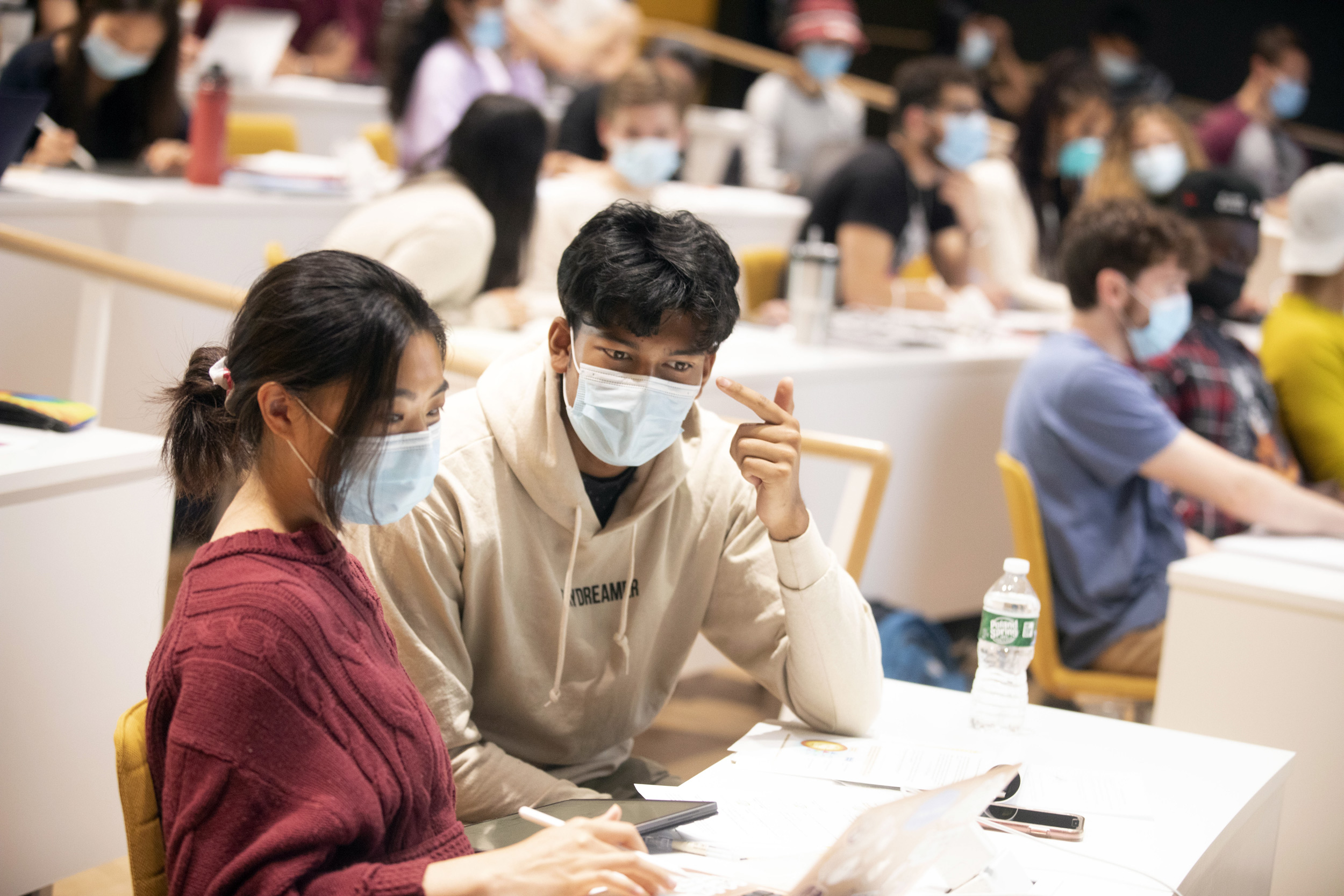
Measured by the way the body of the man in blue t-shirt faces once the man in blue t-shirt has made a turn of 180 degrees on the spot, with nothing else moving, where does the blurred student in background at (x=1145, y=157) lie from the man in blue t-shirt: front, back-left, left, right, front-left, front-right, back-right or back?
right

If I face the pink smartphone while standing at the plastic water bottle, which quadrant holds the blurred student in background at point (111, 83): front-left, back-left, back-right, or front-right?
back-right

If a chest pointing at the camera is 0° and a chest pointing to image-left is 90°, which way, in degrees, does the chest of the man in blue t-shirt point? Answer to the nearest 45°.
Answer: approximately 270°

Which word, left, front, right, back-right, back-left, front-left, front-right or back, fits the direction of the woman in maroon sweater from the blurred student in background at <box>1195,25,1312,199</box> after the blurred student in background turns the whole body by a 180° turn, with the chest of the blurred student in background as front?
back-left

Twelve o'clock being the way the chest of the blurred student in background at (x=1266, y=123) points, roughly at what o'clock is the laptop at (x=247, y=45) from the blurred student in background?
The laptop is roughly at 3 o'clock from the blurred student in background.

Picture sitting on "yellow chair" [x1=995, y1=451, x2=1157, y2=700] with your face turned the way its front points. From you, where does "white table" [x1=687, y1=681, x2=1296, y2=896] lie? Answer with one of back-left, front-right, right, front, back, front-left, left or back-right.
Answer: right

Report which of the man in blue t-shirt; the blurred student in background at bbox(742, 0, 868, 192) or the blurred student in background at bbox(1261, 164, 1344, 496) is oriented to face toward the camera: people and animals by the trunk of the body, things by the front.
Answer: the blurred student in background at bbox(742, 0, 868, 192)

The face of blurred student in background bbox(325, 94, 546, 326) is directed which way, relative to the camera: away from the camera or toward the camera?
away from the camera

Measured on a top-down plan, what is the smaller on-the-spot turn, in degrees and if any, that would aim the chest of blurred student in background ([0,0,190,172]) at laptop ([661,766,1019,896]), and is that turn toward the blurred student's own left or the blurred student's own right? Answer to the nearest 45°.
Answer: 0° — they already face it

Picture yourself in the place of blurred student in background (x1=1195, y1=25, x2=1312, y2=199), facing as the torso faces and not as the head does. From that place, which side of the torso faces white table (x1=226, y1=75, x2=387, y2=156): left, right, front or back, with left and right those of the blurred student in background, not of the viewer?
right

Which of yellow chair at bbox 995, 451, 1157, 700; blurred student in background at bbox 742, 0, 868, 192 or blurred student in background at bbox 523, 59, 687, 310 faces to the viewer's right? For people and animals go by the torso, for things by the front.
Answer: the yellow chair

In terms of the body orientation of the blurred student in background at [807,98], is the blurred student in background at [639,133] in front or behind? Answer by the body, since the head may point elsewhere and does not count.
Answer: in front

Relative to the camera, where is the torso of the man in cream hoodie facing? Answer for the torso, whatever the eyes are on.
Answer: toward the camera
